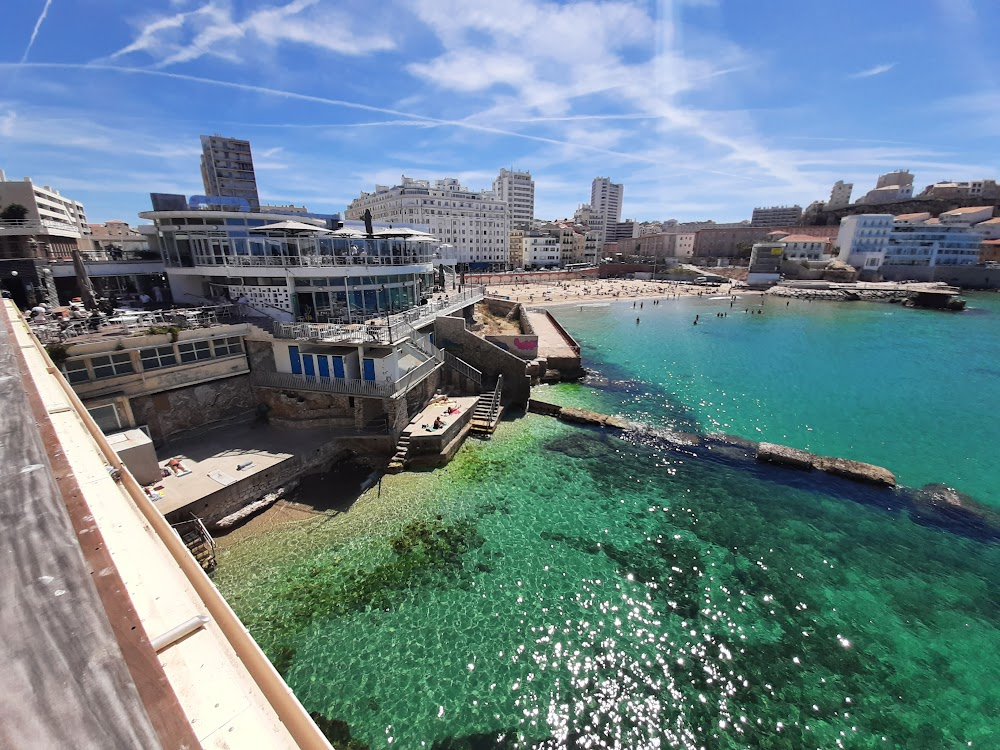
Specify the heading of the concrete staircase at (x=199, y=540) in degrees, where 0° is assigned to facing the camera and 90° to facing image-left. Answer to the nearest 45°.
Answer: approximately 315°

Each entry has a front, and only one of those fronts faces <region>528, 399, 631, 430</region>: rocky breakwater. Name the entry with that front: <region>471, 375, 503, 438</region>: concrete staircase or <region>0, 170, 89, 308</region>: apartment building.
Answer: the apartment building

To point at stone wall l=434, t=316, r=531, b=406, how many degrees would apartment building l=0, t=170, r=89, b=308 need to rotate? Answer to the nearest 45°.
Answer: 0° — it already faces it

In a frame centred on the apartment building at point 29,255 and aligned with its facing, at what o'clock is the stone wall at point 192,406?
The stone wall is roughly at 1 o'clock from the apartment building.

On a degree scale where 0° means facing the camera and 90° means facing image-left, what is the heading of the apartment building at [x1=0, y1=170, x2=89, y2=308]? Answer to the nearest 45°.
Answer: approximately 315°

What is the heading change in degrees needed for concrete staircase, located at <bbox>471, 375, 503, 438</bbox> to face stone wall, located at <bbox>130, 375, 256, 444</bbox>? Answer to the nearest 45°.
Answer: approximately 90° to its right

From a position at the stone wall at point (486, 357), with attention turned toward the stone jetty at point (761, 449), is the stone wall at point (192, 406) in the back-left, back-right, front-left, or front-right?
back-right

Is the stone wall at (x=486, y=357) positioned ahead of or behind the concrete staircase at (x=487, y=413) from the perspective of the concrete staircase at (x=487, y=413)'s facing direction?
behind

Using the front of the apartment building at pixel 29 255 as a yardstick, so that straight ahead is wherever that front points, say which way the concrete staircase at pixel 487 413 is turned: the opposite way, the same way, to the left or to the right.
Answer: to the right
